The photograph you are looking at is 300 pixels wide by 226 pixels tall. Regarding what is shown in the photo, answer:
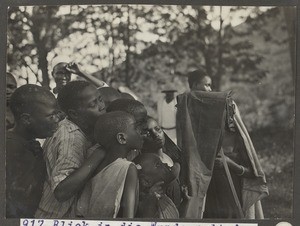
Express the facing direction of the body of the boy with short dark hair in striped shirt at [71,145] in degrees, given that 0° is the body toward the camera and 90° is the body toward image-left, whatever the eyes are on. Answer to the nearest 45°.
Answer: approximately 270°

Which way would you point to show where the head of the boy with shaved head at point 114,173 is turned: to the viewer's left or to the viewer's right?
to the viewer's right

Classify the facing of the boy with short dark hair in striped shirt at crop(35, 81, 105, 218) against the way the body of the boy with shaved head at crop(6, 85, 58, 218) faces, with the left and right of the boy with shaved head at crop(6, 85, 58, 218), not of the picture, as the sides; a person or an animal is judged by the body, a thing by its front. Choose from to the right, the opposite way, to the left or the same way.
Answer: the same way

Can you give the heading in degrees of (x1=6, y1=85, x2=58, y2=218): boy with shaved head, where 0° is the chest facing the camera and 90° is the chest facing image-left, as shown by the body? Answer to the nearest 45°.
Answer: approximately 270°

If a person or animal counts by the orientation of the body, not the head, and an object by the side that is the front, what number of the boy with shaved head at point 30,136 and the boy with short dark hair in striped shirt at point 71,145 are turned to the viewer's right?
2
